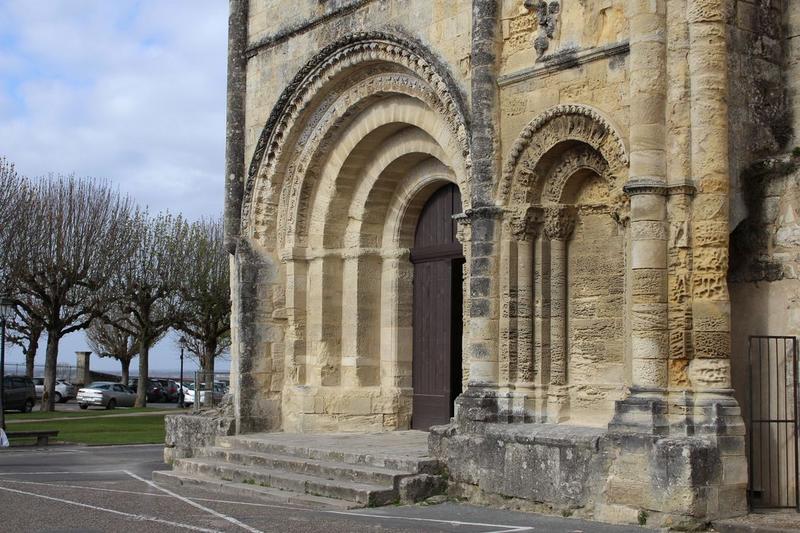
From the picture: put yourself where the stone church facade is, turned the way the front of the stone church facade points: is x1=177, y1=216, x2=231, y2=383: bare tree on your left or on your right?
on your right

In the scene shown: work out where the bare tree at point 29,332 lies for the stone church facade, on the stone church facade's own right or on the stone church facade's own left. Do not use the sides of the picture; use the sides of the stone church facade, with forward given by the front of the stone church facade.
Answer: on the stone church facade's own right

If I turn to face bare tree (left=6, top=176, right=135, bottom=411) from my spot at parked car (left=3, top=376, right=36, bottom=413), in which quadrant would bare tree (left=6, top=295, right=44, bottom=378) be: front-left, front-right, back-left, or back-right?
back-left

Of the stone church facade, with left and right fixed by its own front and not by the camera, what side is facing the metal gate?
left

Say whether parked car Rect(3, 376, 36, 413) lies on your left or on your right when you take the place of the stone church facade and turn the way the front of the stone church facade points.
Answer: on your right

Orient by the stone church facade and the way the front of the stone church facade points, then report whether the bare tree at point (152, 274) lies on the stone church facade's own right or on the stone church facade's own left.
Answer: on the stone church facade's own right

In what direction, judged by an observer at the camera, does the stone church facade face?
facing the viewer and to the left of the viewer
